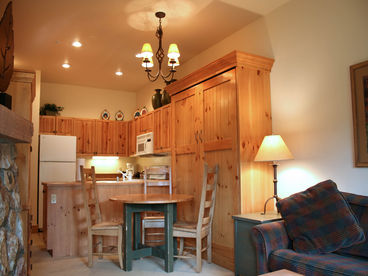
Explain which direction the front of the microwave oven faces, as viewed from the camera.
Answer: facing the viewer and to the left of the viewer

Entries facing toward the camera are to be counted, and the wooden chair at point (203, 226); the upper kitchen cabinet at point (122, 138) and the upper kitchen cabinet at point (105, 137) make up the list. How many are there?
2

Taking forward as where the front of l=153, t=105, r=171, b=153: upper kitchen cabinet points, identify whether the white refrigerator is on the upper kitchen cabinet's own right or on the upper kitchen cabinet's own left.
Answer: on the upper kitchen cabinet's own right

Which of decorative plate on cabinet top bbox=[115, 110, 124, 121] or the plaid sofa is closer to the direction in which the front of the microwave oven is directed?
the plaid sofa

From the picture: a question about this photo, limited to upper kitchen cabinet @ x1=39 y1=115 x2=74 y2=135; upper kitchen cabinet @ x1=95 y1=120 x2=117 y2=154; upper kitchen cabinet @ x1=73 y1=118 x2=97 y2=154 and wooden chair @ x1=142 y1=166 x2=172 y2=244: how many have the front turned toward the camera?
4

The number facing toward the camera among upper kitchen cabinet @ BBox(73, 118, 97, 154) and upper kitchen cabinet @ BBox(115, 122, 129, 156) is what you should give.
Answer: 2

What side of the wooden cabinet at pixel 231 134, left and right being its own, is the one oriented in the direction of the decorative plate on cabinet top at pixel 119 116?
right

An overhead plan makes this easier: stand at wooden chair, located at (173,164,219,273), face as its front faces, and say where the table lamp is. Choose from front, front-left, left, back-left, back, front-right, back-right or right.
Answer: back

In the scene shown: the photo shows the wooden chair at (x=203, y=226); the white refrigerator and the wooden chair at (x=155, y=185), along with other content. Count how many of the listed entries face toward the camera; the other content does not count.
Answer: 2

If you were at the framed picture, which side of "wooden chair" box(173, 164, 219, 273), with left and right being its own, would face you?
back

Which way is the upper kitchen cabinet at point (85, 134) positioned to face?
toward the camera

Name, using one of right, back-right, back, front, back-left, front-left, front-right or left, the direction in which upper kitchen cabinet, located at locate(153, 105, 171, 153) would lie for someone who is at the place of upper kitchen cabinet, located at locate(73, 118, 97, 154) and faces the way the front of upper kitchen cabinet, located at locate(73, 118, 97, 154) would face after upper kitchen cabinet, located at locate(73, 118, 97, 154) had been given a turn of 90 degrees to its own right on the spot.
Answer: back-left

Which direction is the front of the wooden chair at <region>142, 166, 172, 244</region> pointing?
toward the camera

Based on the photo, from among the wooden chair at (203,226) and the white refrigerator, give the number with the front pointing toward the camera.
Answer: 1

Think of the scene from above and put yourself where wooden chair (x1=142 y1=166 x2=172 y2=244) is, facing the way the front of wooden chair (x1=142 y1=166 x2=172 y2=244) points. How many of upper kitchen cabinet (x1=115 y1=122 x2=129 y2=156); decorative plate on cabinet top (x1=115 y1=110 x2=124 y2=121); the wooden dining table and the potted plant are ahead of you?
1

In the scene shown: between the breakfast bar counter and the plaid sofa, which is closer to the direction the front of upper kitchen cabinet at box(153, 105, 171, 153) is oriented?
the breakfast bar counter

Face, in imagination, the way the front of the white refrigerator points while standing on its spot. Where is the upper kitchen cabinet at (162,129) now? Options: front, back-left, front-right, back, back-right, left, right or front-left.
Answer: front-left
